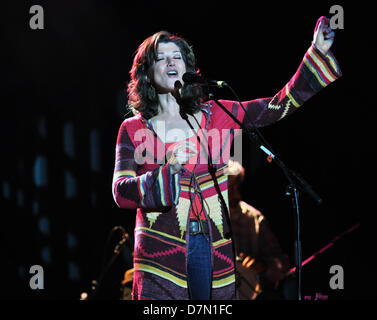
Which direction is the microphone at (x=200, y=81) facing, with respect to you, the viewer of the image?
facing to the left of the viewer
